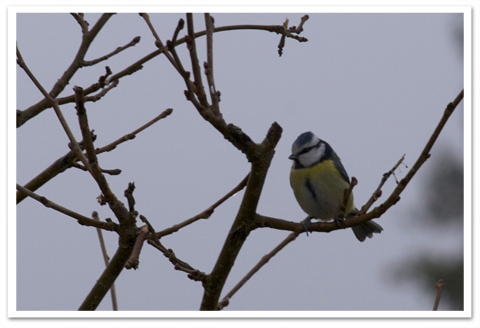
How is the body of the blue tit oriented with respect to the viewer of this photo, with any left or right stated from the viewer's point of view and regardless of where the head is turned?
facing the viewer and to the left of the viewer
